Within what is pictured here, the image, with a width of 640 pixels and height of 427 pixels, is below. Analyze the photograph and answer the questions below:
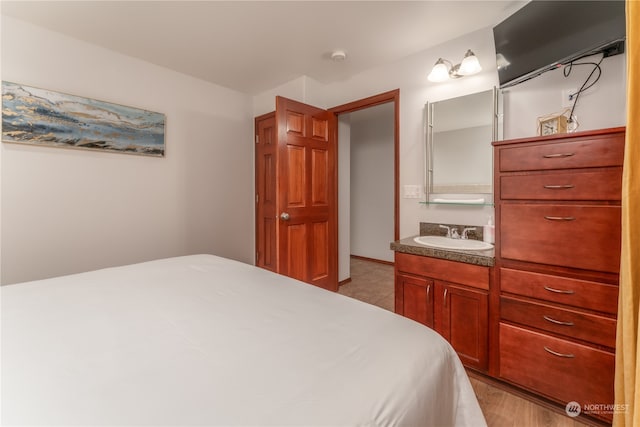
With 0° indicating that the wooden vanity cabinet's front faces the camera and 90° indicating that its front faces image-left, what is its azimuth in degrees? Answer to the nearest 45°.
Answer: approximately 45°

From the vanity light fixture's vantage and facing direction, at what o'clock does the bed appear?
The bed is roughly at 11 o'clock from the vanity light fixture.

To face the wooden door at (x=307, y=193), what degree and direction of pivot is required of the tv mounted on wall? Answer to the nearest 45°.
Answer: approximately 45° to its right

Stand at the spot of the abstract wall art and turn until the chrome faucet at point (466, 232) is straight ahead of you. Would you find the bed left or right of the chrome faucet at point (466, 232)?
right

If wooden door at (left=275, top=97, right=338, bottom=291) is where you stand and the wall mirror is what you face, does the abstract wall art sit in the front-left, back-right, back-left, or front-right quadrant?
back-right
